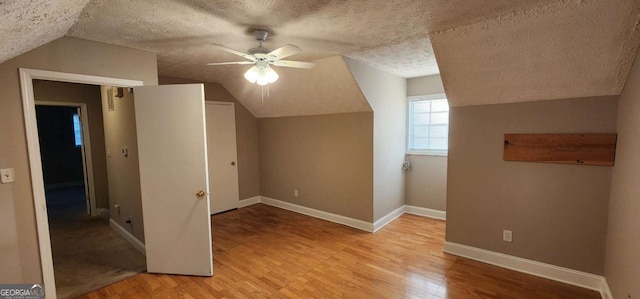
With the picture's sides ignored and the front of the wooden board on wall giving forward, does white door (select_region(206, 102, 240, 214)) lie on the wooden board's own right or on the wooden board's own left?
on the wooden board's own right

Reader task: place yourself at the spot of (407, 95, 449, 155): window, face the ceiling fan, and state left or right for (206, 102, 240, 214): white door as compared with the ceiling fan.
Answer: right

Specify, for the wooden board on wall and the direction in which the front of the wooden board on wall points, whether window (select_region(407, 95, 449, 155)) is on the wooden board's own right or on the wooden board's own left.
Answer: on the wooden board's own right

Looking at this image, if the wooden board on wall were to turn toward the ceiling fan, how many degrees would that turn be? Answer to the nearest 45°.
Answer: approximately 45° to its right

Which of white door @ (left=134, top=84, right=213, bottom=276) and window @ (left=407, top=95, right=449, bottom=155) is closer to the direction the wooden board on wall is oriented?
the white door
